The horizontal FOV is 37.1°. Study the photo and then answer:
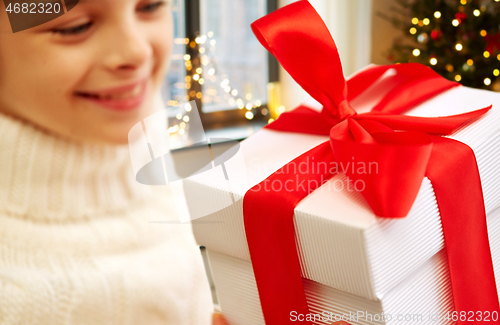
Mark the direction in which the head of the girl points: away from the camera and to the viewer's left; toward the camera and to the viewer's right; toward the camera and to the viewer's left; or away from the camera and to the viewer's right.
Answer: toward the camera and to the viewer's right

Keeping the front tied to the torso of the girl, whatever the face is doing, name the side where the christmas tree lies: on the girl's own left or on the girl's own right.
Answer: on the girl's own left

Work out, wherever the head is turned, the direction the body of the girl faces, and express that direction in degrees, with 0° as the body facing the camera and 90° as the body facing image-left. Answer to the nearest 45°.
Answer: approximately 315°
